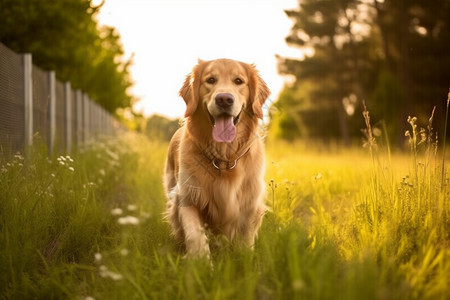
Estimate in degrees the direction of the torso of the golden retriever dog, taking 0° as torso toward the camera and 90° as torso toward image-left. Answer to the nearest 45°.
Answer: approximately 0°

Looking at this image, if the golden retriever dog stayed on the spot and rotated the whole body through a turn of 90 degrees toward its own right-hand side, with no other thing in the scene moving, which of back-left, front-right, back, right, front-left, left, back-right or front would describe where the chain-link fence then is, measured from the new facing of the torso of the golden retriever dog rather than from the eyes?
front-right

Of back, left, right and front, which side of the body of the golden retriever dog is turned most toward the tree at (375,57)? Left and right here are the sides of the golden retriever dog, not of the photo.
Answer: back
